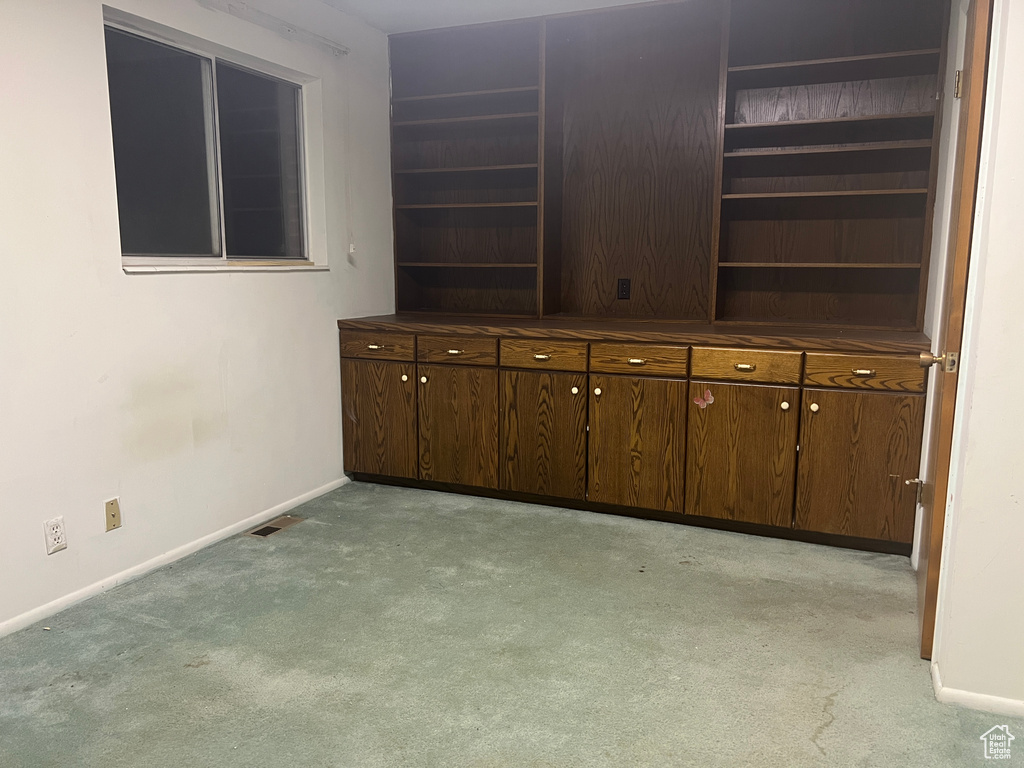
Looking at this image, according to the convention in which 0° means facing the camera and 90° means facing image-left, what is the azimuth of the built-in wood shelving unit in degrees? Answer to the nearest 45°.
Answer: approximately 0°

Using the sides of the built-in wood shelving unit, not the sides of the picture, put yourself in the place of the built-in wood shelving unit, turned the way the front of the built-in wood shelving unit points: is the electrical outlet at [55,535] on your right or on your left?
on your right

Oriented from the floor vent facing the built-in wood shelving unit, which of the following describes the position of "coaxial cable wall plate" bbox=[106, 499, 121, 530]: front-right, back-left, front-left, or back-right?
back-right

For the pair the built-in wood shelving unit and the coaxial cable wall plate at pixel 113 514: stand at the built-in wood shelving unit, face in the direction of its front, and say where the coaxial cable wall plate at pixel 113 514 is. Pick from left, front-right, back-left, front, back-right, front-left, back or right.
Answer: front-right

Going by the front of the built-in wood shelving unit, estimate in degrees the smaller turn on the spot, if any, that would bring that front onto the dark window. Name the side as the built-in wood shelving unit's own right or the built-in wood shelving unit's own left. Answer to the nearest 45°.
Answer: approximately 45° to the built-in wood shelving unit's own right

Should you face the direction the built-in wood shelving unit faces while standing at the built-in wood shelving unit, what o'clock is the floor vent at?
The floor vent is roughly at 2 o'clock from the built-in wood shelving unit.

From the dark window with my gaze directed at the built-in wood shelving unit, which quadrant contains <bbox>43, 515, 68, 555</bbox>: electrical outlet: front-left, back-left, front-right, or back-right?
back-right
